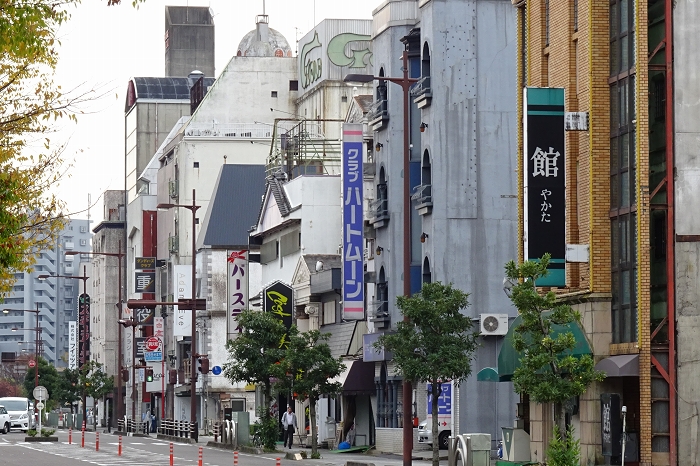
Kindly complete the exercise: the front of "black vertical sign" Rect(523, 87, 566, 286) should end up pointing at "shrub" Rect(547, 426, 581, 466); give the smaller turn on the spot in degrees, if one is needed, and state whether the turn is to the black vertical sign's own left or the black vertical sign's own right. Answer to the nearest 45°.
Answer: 0° — it already faces it

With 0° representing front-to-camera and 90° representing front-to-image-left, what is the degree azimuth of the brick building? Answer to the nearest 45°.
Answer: approximately 45°

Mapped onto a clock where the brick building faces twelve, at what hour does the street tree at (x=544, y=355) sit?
The street tree is roughly at 11 o'clock from the brick building.

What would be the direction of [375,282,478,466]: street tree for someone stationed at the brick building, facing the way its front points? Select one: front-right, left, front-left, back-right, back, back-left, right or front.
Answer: right

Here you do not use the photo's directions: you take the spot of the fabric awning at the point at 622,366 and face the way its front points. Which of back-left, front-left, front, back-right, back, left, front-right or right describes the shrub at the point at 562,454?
front-left

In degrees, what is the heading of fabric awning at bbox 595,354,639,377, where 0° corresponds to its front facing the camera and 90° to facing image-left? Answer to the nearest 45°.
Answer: approximately 45°

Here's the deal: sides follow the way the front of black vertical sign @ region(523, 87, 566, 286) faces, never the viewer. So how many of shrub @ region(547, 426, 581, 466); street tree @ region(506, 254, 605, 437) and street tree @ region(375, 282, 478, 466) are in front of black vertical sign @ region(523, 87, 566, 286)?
2

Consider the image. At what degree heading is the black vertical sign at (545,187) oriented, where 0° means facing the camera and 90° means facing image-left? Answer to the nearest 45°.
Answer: approximately 0°

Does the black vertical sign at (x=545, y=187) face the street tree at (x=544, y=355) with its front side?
yes

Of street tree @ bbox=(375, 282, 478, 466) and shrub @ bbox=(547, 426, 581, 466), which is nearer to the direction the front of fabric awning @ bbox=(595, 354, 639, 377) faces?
the shrub
